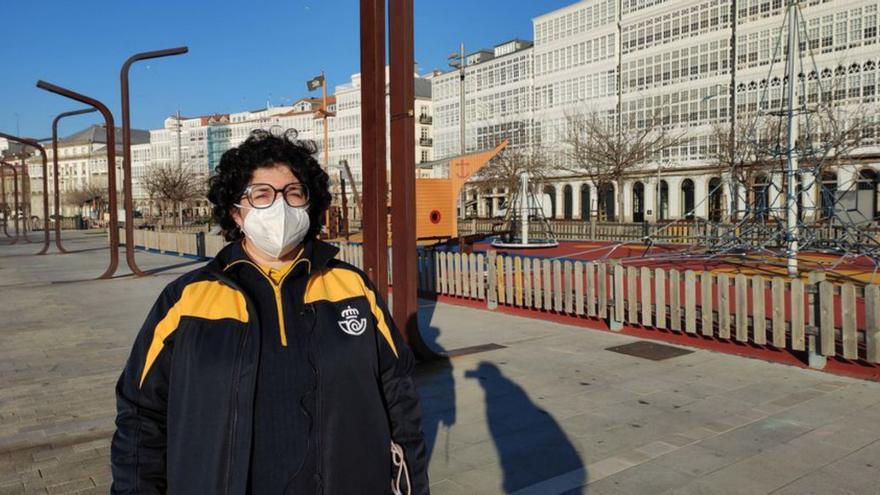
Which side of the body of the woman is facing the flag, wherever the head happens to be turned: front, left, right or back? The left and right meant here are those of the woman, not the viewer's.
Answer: back

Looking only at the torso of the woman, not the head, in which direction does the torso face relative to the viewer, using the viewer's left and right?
facing the viewer

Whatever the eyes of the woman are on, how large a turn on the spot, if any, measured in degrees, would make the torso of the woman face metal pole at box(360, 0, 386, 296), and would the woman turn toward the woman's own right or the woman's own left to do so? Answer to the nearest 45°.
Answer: approximately 180°

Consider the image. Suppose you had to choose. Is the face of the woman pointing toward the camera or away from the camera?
toward the camera

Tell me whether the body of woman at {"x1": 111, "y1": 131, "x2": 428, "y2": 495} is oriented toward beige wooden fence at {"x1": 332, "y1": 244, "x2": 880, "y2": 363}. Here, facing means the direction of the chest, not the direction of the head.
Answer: no

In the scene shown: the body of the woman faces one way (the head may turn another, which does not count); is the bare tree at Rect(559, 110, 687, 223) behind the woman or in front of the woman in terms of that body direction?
behind

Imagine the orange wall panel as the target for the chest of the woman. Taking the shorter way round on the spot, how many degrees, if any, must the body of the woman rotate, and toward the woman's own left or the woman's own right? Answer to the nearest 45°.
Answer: approximately 180°
